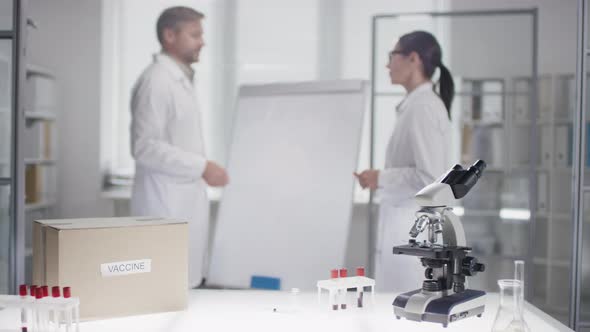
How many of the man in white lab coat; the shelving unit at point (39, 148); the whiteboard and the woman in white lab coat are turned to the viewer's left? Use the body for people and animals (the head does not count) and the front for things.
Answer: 1

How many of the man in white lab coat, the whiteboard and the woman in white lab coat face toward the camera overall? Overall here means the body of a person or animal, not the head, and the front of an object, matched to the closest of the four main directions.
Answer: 1

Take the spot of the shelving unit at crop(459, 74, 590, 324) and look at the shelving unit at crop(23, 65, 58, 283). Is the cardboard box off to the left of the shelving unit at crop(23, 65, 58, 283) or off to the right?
left

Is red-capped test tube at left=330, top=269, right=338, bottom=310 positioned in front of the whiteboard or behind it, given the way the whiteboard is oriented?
in front

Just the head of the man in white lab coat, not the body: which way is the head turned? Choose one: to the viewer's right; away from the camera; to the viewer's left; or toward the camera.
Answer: to the viewer's right

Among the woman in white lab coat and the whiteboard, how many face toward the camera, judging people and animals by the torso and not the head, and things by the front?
1

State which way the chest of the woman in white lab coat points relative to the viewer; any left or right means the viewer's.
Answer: facing to the left of the viewer

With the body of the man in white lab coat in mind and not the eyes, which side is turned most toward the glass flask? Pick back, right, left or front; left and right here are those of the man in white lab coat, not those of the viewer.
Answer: right

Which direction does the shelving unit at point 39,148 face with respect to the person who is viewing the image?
facing the viewer and to the right of the viewer

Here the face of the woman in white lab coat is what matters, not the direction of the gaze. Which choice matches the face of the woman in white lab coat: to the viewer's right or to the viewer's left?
to the viewer's left

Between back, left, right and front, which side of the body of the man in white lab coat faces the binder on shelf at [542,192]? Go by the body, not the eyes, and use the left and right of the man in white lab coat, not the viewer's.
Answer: front

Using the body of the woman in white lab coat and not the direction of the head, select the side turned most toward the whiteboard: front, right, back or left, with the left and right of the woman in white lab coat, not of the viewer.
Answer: front

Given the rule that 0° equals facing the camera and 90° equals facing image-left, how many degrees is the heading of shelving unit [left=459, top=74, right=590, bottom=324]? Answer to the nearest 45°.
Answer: approximately 45°

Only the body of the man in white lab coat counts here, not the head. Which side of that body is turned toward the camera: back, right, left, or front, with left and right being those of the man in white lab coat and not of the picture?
right
